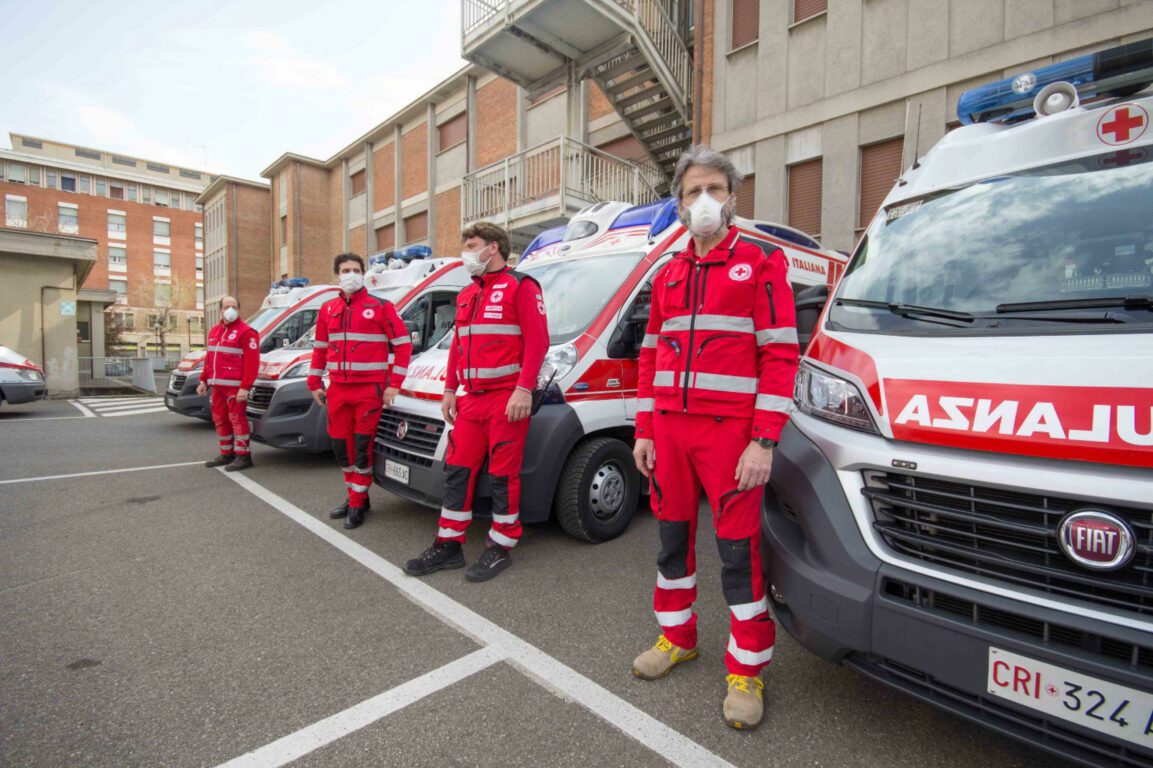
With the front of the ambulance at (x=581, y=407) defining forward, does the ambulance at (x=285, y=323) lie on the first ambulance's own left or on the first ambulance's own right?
on the first ambulance's own right

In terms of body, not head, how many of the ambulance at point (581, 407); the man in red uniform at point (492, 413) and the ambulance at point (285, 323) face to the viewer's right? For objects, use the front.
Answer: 0

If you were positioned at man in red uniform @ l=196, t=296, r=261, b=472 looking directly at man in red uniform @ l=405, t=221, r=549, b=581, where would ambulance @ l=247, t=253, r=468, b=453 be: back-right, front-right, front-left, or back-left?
front-left

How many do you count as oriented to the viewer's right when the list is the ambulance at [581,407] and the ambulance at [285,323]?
0

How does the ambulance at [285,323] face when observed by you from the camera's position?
facing the viewer and to the left of the viewer

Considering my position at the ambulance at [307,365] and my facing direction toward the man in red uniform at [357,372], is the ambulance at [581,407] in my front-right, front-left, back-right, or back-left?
front-left

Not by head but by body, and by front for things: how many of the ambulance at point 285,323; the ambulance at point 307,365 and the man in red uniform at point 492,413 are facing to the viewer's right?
0

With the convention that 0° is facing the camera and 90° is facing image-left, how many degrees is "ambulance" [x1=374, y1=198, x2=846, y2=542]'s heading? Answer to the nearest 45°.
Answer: approximately 45°

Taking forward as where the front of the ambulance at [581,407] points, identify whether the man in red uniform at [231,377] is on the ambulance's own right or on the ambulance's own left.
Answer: on the ambulance's own right

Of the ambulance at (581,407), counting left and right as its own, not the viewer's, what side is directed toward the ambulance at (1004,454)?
left

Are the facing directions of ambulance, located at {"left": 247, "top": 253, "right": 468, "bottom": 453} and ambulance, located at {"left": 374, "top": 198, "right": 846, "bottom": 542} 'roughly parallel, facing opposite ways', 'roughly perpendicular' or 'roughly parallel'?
roughly parallel

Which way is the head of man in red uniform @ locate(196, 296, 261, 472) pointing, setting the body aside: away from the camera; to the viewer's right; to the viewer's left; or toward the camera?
toward the camera

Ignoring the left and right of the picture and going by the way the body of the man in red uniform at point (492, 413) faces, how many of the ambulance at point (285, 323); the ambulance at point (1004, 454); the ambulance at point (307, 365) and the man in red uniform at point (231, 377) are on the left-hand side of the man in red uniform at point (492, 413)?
1

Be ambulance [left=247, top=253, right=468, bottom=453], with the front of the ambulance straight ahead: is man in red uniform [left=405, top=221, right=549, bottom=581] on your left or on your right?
on your left

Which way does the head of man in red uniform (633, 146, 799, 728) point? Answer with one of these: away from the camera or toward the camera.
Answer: toward the camera

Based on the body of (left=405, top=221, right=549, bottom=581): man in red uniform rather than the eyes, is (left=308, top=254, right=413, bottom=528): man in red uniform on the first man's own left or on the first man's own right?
on the first man's own right
